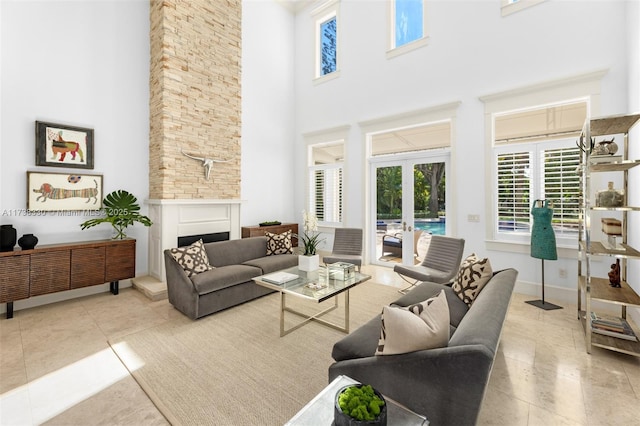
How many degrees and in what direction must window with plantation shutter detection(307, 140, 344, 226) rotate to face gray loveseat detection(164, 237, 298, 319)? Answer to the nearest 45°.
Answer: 0° — it already faces it

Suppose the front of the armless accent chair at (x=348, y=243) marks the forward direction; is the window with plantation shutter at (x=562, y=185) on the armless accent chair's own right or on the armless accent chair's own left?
on the armless accent chair's own left

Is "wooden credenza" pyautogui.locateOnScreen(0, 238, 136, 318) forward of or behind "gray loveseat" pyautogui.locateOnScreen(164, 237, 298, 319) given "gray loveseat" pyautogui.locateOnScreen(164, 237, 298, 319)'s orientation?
behind

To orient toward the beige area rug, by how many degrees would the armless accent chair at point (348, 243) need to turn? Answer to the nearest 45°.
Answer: approximately 45° to its left
